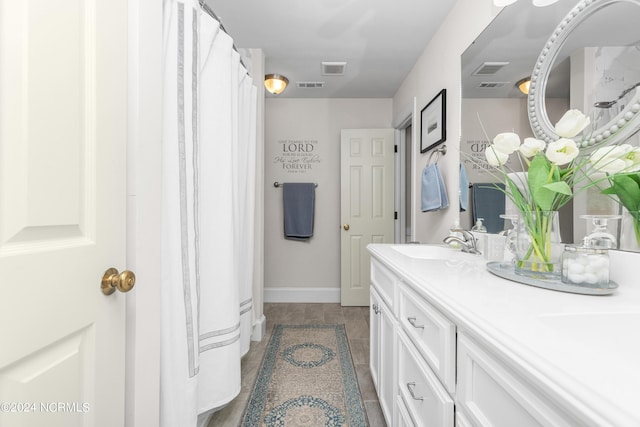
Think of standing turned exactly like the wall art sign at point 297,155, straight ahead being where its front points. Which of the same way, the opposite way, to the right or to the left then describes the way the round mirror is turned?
to the right

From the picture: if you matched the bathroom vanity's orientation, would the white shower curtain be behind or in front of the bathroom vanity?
in front

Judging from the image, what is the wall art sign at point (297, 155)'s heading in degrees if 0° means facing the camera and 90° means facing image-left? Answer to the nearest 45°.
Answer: approximately 0°

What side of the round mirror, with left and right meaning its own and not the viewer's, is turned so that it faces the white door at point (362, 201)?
right

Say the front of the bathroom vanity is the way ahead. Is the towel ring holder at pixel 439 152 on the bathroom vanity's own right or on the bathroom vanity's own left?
on the bathroom vanity's own right

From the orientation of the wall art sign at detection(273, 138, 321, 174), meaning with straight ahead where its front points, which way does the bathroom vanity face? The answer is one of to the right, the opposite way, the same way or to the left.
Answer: to the right

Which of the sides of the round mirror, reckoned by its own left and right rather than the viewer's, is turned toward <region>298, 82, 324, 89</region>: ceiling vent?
right

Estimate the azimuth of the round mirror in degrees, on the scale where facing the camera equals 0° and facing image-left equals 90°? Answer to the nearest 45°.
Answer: approximately 45°

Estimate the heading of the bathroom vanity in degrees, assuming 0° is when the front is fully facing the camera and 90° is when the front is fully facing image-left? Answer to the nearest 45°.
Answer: approximately 45°
